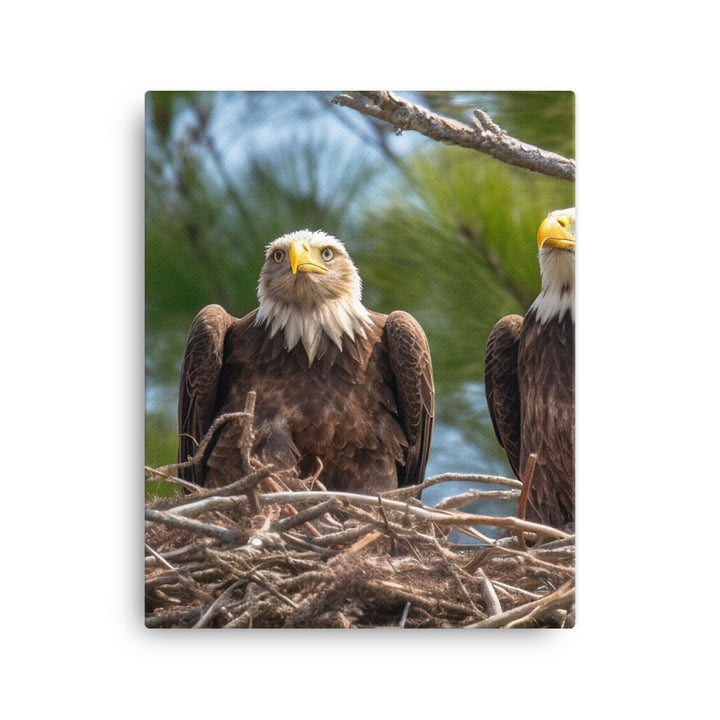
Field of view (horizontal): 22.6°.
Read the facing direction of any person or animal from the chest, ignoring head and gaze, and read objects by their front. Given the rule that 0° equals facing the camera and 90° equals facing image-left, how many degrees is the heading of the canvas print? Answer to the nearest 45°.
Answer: approximately 0°
